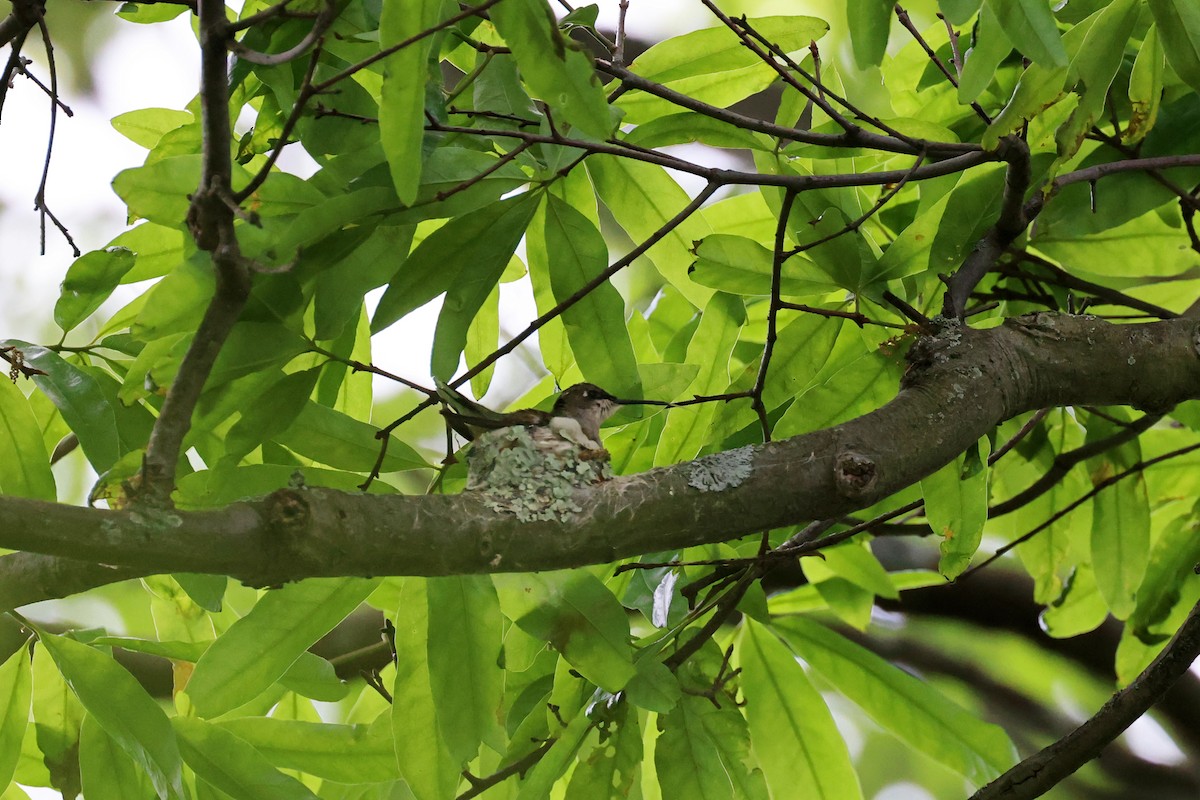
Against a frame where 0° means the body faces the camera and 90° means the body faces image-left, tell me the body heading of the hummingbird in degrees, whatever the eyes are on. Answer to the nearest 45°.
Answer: approximately 270°
